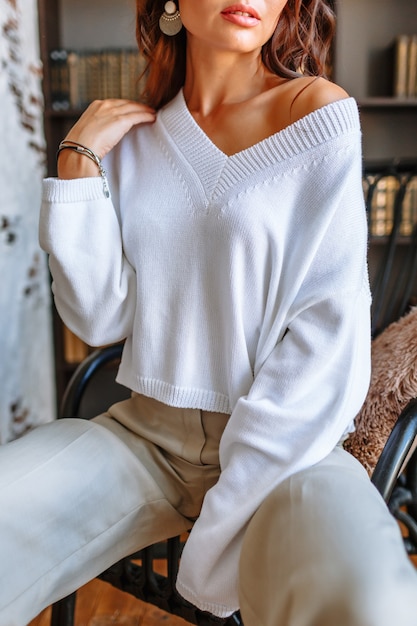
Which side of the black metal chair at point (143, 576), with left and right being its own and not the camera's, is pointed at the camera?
front

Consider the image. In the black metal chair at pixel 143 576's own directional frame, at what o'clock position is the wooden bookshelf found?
The wooden bookshelf is roughly at 7 o'clock from the black metal chair.

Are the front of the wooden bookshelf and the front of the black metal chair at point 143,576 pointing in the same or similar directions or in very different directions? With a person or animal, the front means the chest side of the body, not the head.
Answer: same or similar directions

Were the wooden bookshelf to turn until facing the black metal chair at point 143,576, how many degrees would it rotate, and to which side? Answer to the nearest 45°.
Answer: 0° — it already faces it

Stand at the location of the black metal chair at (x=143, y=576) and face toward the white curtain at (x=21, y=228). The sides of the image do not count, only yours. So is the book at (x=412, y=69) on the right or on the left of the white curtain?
right

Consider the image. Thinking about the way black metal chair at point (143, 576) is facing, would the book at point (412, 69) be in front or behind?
behind

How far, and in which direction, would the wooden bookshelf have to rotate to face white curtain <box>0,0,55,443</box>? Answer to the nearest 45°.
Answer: approximately 45° to its right

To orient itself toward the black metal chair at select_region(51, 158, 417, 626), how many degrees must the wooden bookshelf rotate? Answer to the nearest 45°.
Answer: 0° — it already faces it

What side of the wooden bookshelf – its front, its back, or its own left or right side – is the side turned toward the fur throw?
front

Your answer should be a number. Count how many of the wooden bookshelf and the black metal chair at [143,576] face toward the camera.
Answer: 2

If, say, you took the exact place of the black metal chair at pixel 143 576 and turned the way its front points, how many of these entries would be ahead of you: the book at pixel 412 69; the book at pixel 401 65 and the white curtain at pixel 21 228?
0

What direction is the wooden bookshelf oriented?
toward the camera
